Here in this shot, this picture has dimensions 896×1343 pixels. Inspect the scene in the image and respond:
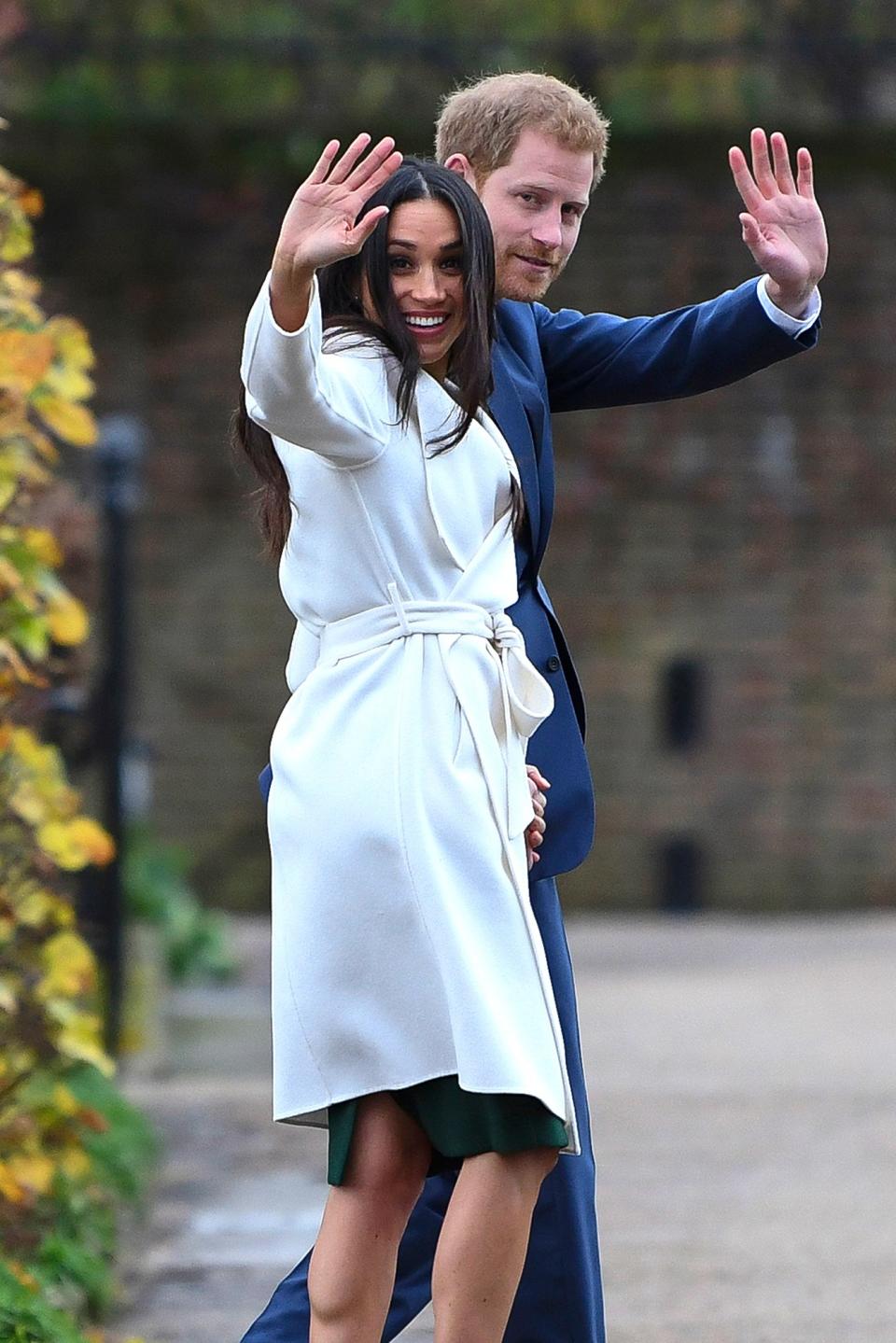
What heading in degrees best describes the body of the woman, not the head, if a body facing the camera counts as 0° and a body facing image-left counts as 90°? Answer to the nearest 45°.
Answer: approximately 315°

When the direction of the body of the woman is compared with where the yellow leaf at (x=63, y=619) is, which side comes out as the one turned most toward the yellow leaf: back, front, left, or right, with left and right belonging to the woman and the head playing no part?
back

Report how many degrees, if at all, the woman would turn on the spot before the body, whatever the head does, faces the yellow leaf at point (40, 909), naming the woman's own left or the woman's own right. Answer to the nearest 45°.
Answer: approximately 180°

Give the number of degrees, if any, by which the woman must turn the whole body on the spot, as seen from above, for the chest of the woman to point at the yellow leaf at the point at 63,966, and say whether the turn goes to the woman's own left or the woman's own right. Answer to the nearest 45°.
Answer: approximately 180°

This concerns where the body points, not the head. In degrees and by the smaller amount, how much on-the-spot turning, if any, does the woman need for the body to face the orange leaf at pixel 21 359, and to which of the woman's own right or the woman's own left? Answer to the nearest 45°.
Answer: approximately 180°

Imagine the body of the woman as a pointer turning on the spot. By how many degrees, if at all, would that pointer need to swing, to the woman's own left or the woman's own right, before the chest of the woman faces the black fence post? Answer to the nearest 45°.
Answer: approximately 135° to the woman's own left
